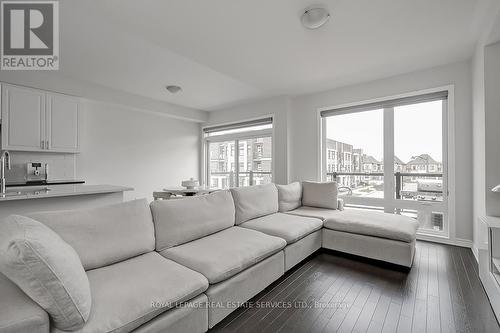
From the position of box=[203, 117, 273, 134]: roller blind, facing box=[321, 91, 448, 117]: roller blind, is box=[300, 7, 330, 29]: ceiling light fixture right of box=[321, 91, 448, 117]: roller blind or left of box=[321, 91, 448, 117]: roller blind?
right

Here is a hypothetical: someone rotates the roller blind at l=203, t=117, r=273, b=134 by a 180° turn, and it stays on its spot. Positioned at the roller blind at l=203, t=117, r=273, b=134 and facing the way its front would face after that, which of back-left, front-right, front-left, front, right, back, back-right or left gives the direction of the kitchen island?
back

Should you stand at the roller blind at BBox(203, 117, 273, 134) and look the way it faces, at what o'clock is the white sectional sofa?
The white sectional sofa is roughly at 11 o'clock from the roller blind.

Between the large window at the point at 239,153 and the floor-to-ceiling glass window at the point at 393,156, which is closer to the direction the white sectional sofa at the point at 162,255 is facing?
the floor-to-ceiling glass window

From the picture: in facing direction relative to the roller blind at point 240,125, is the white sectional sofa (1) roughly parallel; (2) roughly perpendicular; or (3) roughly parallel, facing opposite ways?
roughly perpendicular

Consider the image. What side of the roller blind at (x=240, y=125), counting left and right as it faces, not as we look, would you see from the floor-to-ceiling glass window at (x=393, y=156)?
left

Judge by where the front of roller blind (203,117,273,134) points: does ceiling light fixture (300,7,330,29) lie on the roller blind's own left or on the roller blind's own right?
on the roller blind's own left

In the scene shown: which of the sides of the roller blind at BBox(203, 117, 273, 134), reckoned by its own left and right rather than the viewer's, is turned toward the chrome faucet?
front

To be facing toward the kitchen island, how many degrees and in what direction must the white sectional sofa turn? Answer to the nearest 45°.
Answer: approximately 180°

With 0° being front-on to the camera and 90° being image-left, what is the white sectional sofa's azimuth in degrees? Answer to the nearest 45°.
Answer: approximately 315°

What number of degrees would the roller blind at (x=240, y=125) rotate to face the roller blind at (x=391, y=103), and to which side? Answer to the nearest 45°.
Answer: approximately 90° to its left
